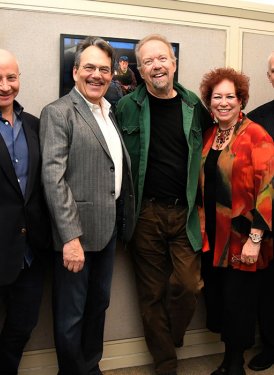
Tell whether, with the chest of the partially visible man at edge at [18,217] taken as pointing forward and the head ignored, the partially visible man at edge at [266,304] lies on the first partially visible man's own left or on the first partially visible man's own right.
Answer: on the first partially visible man's own left

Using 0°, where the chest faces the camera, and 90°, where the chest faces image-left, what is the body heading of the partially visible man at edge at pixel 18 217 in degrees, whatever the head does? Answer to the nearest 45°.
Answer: approximately 0°

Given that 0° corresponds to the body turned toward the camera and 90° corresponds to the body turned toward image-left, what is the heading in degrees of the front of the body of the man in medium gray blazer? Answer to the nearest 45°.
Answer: approximately 315°
